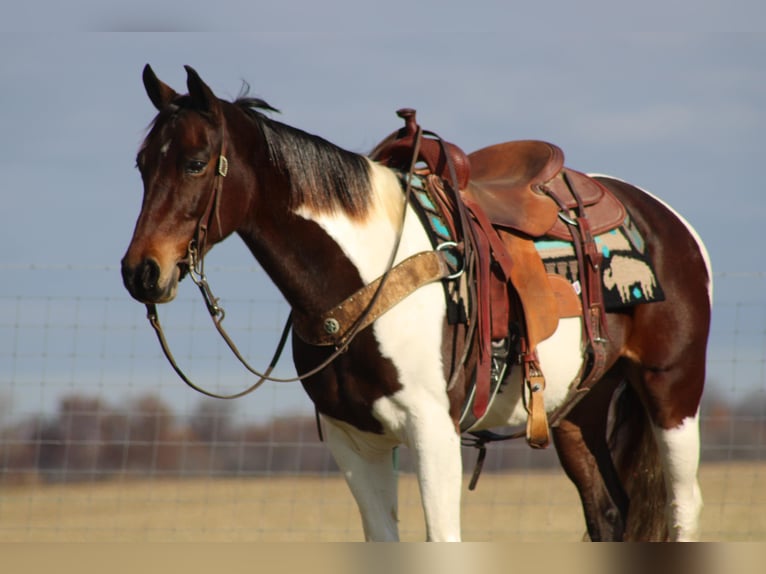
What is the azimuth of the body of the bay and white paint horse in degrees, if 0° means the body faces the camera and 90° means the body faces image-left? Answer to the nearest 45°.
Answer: approximately 45°
